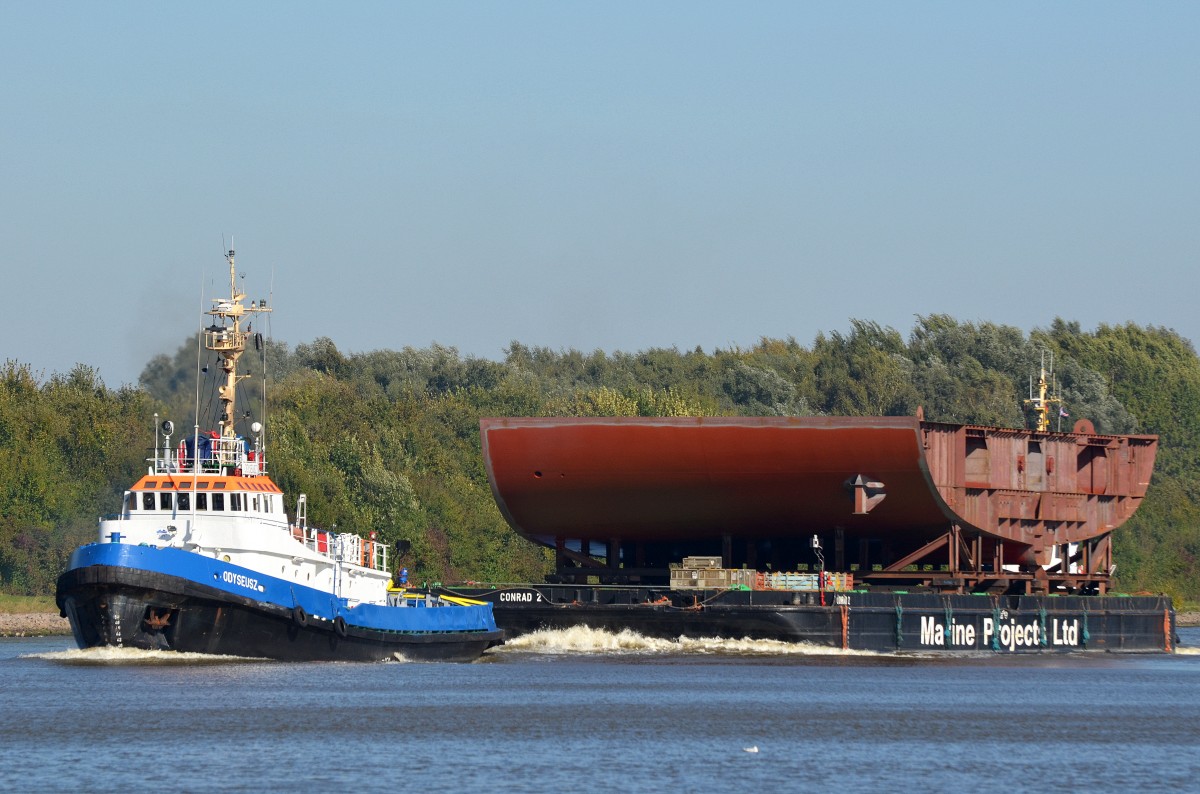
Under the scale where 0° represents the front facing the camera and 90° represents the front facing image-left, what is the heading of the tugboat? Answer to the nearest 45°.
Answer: approximately 45°
